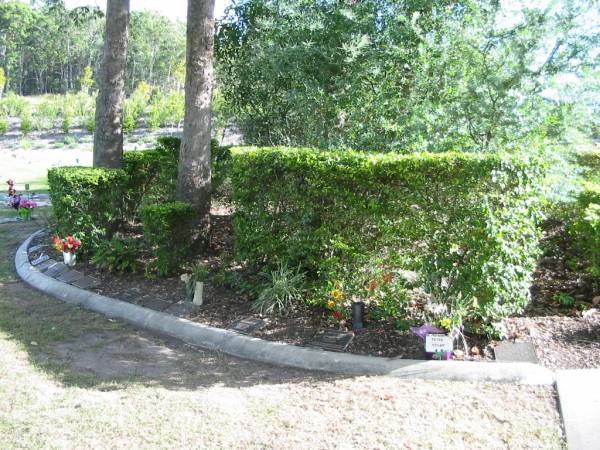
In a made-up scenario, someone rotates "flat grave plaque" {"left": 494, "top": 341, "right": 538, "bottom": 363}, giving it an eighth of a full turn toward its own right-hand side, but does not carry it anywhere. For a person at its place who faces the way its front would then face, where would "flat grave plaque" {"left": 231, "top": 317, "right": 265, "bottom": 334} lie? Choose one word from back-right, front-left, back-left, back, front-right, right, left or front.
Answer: front-right

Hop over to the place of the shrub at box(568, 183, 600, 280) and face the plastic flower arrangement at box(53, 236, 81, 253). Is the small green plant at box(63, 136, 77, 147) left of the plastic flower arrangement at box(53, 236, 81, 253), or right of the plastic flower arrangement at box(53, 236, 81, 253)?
right

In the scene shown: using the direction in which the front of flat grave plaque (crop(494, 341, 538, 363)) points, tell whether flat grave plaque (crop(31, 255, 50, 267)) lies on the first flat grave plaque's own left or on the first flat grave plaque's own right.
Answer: on the first flat grave plaque's own right

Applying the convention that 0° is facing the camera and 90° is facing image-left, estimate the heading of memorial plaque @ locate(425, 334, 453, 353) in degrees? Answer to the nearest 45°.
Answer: approximately 0°

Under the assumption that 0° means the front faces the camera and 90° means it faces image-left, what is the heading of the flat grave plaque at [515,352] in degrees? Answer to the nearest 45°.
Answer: approximately 0°

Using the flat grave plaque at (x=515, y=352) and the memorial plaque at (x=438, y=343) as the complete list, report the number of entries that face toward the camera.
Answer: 2

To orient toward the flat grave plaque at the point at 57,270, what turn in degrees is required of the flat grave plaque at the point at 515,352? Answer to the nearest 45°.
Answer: approximately 90° to its right

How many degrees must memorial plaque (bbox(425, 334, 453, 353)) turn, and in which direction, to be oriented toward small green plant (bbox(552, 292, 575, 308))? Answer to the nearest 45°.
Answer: approximately 135° to its left

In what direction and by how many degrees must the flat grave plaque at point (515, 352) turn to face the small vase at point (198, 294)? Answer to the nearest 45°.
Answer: approximately 90° to its right

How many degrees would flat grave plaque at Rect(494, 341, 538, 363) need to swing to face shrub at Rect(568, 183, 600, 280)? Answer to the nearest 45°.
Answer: approximately 180°
